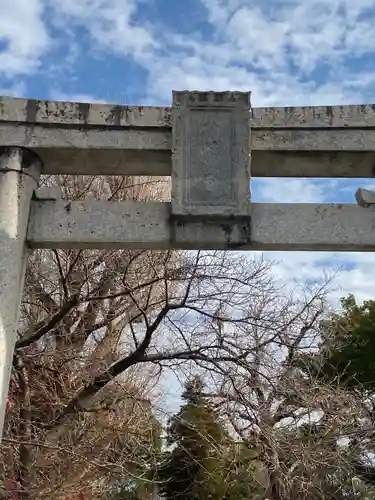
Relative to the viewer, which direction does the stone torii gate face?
toward the camera

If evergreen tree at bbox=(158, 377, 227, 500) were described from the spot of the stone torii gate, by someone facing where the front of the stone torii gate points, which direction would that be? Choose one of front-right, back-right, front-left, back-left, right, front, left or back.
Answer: back
